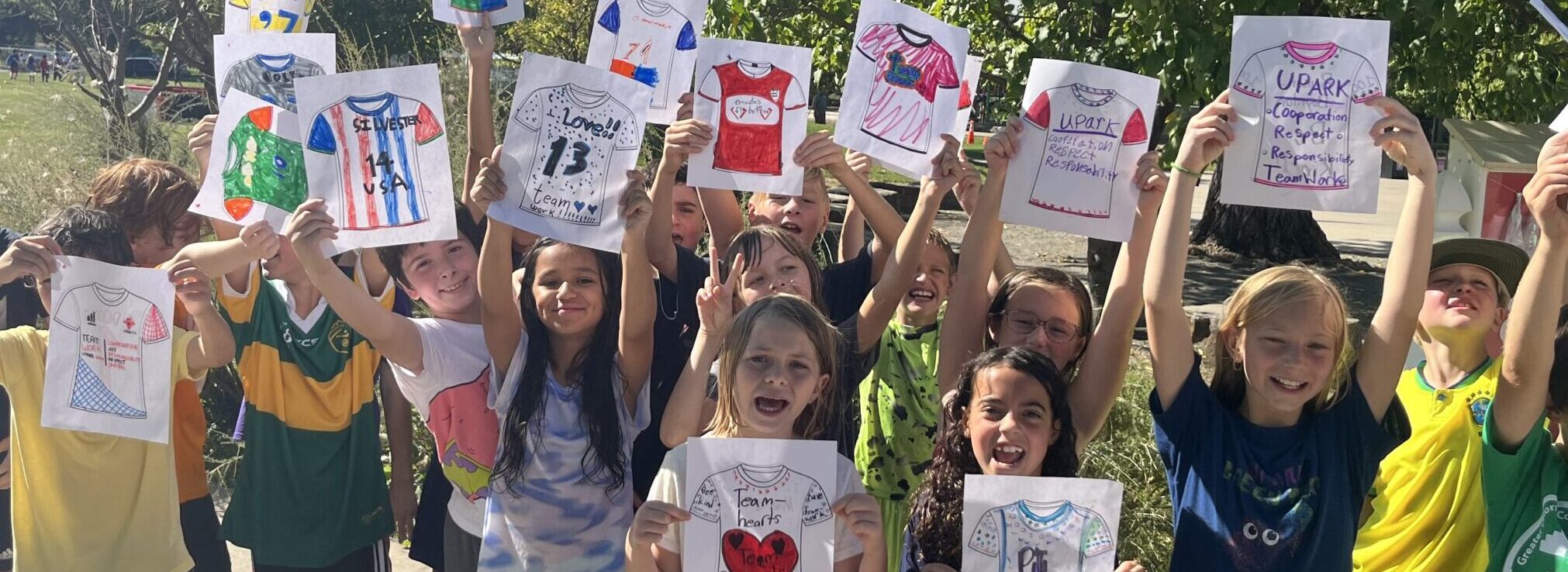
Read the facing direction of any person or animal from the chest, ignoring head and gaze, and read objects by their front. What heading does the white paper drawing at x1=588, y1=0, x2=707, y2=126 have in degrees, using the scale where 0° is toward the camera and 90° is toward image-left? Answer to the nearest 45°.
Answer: approximately 0°

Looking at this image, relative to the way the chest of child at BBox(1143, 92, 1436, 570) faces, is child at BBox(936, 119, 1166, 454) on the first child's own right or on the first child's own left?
on the first child's own right

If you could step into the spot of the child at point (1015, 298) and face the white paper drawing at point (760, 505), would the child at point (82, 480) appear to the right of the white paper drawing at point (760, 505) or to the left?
right

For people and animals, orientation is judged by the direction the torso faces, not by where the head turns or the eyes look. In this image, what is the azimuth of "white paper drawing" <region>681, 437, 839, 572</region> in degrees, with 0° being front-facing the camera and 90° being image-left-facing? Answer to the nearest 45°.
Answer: approximately 0°

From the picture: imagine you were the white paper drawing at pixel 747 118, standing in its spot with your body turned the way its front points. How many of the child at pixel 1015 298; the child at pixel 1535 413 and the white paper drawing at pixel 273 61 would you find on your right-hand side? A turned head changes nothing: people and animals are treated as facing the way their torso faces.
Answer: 1
